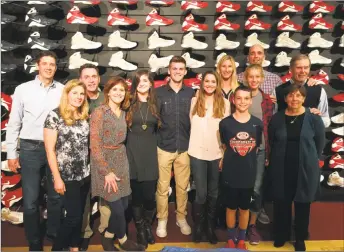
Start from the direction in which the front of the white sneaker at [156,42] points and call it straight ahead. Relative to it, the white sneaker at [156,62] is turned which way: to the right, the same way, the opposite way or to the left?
the same way

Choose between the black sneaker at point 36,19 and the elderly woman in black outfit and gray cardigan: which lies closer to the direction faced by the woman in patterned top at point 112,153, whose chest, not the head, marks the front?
the elderly woman in black outfit and gray cardigan

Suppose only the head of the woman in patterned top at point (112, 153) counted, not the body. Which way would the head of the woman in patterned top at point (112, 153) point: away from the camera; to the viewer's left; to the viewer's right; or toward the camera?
toward the camera

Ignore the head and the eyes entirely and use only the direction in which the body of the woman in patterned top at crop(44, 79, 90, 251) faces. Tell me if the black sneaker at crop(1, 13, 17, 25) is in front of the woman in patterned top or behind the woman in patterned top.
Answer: behind

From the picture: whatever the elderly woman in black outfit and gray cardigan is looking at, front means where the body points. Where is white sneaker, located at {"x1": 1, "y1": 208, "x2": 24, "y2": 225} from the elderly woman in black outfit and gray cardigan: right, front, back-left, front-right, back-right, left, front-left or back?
right

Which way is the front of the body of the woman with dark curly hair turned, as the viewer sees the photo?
toward the camera

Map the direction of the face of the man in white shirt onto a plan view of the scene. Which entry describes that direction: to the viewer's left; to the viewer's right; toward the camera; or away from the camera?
toward the camera

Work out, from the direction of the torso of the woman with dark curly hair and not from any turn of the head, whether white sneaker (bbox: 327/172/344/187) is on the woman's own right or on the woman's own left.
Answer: on the woman's own left

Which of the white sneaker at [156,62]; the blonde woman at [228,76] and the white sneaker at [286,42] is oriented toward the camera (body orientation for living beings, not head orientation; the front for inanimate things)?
the blonde woman

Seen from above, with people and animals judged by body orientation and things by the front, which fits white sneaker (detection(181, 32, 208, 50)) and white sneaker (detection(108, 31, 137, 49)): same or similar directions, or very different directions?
same or similar directions

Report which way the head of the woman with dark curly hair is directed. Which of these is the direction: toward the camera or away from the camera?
toward the camera
